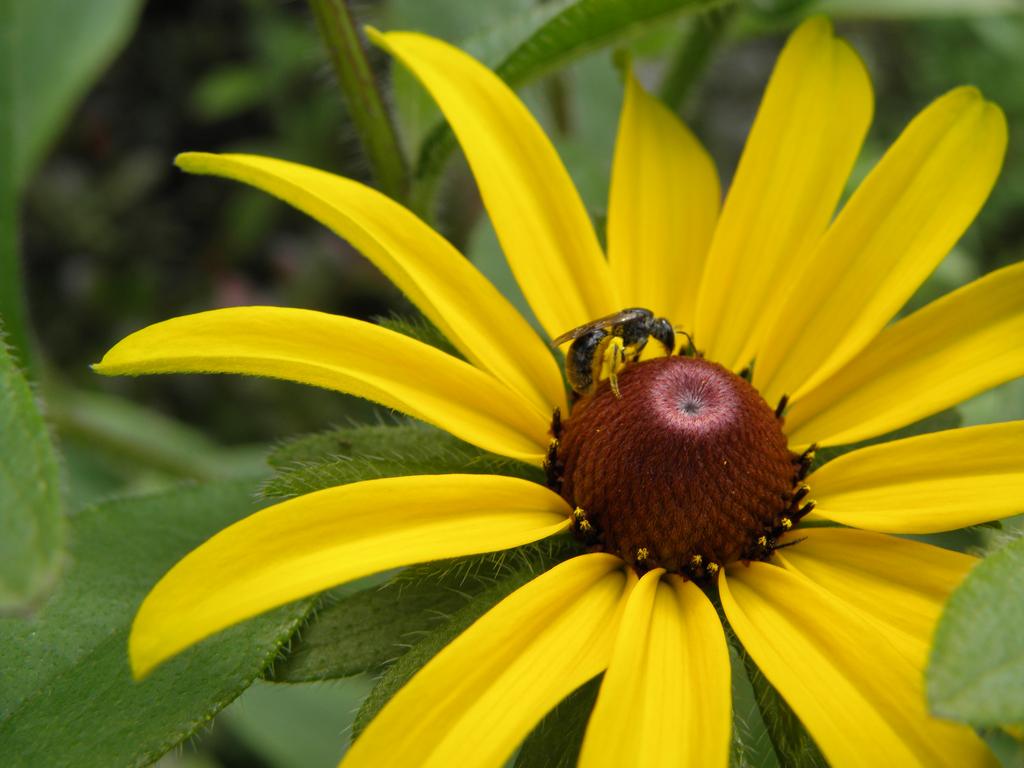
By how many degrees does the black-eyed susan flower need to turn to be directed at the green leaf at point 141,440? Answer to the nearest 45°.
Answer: approximately 135° to its right

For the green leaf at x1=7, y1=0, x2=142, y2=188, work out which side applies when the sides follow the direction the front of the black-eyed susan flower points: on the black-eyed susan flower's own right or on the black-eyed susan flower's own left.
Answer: on the black-eyed susan flower's own right

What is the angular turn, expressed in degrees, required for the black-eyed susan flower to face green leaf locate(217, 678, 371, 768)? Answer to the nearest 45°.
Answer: approximately 135° to its right

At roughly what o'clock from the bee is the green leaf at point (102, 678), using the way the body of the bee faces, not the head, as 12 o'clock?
The green leaf is roughly at 6 o'clock from the bee.

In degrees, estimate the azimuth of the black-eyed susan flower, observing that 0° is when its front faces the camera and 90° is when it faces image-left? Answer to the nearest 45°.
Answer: approximately 0°

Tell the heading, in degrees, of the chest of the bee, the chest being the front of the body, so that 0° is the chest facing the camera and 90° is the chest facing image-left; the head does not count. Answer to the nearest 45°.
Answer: approximately 270°
